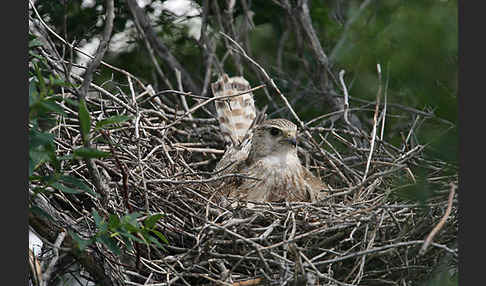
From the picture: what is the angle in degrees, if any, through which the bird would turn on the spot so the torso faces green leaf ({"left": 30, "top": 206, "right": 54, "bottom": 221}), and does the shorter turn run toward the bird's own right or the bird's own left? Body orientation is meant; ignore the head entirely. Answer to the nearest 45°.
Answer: approximately 90° to the bird's own right

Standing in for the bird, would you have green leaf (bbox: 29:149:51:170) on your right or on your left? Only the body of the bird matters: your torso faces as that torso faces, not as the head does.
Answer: on your right

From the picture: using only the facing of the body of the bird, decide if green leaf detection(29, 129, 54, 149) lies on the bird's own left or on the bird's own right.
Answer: on the bird's own right
